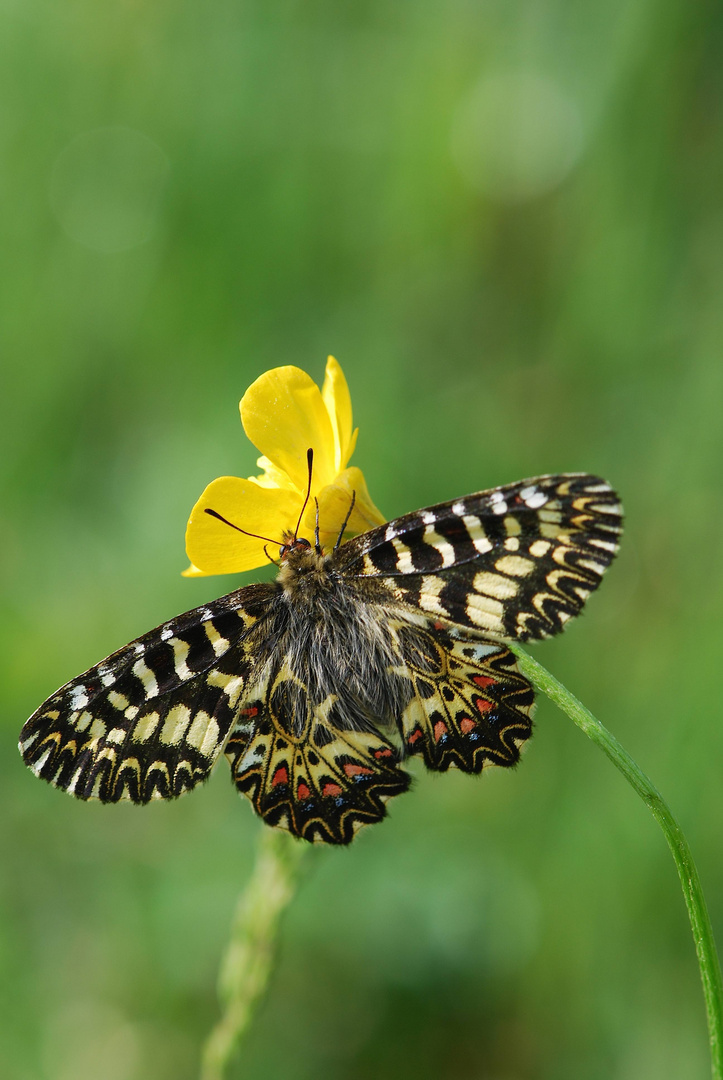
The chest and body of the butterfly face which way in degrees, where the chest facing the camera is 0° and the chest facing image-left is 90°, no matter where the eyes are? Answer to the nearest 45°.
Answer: approximately 180°

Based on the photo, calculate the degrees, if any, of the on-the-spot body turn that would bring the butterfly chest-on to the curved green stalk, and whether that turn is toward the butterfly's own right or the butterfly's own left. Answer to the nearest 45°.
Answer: approximately 135° to the butterfly's own right
